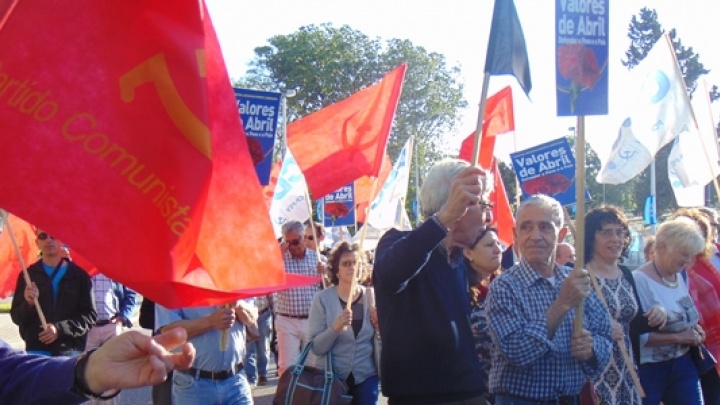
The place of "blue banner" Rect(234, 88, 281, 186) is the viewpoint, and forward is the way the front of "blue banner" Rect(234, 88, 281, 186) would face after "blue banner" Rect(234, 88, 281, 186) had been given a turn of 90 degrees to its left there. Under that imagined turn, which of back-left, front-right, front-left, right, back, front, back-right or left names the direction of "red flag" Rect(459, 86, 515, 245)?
front-left

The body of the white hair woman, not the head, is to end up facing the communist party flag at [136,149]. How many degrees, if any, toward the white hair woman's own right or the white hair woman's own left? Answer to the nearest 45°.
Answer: approximately 45° to the white hair woman's own right

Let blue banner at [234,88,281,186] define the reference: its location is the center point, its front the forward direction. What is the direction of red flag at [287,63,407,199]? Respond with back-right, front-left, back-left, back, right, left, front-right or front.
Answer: back-left

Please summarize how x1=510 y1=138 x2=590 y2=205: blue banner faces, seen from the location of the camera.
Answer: facing the viewer

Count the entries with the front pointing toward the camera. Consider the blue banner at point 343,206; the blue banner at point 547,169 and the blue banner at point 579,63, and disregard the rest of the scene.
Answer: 3

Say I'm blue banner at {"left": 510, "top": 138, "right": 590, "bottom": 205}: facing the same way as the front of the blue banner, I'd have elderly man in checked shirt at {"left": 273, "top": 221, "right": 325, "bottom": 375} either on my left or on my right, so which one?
on my right

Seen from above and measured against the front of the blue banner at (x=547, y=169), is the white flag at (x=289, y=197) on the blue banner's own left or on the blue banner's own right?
on the blue banner's own right

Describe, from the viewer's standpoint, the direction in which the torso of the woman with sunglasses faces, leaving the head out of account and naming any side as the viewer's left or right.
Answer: facing the viewer and to the right of the viewer

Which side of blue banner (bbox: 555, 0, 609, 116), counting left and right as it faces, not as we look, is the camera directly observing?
front

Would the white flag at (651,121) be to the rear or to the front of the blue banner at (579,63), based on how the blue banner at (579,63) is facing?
to the rear
